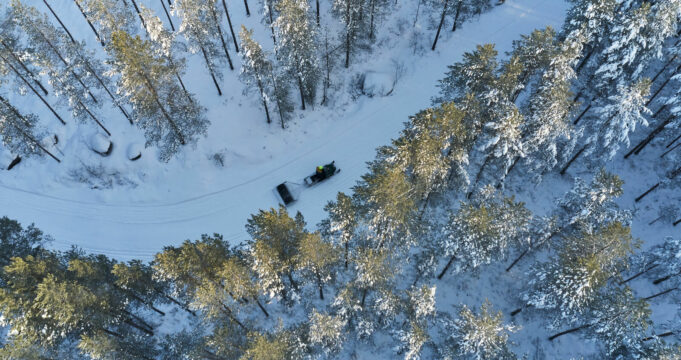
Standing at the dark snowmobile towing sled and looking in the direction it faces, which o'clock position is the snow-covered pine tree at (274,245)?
The snow-covered pine tree is roughly at 5 o'clock from the dark snowmobile towing sled.

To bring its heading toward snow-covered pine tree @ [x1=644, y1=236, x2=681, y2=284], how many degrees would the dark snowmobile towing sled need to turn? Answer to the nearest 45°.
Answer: approximately 90° to its right

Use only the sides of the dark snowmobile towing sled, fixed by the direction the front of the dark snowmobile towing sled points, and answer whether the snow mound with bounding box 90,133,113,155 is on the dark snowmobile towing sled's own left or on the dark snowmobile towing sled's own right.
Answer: on the dark snowmobile towing sled's own left

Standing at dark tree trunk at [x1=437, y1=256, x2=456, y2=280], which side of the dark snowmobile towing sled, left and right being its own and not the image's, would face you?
right

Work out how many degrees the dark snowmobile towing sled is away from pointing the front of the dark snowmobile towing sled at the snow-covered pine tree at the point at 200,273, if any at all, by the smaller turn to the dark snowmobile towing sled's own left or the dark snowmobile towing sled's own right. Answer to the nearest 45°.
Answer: approximately 180°

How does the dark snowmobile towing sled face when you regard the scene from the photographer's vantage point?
facing away from the viewer and to the right of the viewer

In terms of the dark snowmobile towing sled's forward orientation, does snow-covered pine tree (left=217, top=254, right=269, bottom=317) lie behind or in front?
behind

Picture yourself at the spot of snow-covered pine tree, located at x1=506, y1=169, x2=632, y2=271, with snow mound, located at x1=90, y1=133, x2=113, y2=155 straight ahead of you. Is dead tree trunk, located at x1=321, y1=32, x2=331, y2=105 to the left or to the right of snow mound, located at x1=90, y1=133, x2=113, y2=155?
right

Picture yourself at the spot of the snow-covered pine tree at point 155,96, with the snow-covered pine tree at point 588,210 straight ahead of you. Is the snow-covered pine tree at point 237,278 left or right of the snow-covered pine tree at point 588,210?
right

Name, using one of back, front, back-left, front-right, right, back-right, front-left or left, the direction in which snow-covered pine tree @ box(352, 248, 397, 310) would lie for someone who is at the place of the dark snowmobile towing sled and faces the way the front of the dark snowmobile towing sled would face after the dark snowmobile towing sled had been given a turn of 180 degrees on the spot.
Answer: front-left

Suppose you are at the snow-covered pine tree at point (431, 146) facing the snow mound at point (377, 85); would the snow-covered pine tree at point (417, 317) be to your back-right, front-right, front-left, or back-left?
back-left

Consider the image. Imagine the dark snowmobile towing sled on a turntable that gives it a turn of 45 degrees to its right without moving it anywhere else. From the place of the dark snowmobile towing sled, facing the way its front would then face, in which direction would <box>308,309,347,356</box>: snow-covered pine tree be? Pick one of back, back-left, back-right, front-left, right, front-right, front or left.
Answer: right

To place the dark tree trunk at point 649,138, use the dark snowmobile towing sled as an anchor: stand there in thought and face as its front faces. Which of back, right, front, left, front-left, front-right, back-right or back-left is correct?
front-right

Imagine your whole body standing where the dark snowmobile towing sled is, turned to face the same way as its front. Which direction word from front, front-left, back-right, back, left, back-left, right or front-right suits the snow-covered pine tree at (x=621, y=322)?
right
